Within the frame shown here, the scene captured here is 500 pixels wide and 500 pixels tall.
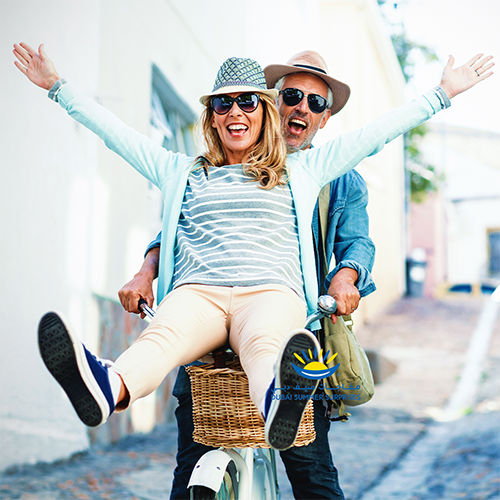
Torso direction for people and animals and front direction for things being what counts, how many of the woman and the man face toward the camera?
2

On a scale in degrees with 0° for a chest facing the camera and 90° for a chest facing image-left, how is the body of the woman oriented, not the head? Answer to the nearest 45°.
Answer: approximately 0°
